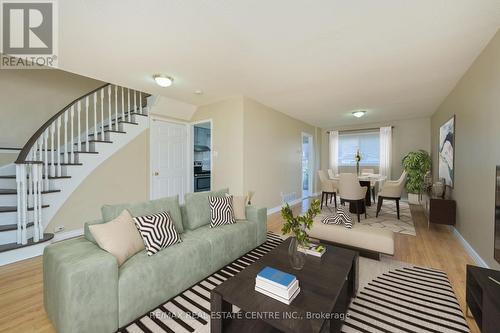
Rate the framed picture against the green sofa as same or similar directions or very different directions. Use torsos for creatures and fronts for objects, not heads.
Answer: very different directions

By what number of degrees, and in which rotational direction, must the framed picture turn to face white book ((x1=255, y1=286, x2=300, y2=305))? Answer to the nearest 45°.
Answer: approximately 90° to its left

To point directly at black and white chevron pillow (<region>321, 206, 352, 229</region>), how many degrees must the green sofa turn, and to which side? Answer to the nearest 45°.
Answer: approximately 45° to its left

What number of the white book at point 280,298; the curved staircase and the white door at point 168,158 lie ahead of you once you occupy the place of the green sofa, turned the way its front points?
1

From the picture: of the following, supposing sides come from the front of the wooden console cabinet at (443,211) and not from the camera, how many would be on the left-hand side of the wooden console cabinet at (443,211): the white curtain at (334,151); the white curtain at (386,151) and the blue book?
1

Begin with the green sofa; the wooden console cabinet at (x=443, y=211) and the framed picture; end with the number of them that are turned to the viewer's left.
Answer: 2

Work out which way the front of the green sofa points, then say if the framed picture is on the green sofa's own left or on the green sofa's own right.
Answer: on the green sofa's own left

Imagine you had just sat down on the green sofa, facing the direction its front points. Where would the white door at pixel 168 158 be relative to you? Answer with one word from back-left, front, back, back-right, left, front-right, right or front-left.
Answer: back-left

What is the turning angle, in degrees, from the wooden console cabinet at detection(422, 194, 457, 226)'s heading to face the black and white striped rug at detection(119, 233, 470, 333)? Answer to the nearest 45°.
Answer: approximately 90° to its left

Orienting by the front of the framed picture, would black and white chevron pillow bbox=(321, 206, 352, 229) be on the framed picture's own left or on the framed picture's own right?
on the framed picture's own left

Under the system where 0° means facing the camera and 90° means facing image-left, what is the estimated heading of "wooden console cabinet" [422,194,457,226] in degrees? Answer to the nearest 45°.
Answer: approximately 90°

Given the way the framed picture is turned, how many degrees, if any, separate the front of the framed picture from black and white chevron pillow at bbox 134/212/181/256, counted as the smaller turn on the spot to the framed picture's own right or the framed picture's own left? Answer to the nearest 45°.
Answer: approximately 45° to the framed picture's own left

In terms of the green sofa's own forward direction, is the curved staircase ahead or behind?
behind

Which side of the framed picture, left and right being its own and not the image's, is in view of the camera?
left
